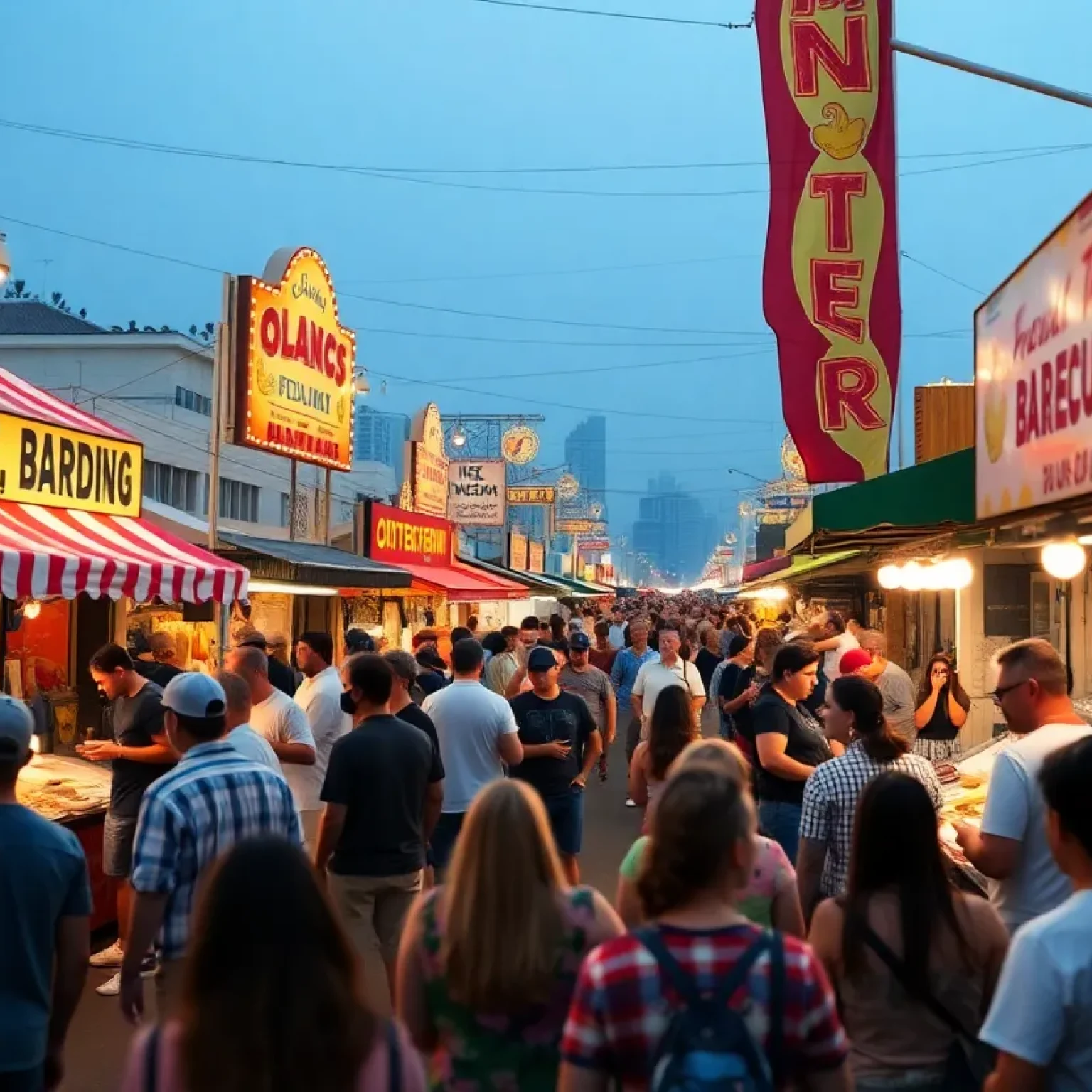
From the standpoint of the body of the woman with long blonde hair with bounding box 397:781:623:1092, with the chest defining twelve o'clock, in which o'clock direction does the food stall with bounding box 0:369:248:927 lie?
The food stall is roughly at 11 o'clock from the woman with long blonde hair.

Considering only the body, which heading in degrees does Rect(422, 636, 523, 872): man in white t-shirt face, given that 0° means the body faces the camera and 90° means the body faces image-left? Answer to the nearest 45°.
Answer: approximately 180°

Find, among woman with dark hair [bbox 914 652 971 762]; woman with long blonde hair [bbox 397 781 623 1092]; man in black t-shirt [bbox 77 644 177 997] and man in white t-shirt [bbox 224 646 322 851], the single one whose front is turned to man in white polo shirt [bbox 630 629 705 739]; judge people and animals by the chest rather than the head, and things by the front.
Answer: the woman with long blonde hair

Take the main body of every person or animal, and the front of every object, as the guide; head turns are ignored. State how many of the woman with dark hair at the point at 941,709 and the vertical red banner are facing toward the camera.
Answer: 2

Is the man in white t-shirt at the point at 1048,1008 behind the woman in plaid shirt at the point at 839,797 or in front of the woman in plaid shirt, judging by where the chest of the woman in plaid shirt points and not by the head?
behind

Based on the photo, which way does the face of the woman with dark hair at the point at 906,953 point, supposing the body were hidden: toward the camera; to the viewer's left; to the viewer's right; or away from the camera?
away from the camera

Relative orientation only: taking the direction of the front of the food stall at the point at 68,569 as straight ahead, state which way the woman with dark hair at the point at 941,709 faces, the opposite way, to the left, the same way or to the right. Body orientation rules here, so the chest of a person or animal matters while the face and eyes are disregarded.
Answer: to the right

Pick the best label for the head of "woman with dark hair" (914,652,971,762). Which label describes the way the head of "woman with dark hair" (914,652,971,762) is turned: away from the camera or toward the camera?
toward the camera

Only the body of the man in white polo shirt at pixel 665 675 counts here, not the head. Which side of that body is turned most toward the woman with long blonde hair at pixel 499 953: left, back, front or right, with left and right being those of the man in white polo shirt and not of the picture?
front

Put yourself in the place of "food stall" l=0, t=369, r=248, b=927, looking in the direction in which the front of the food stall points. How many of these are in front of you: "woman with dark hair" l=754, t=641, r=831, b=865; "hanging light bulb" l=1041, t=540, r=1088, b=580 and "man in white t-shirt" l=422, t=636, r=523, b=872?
3

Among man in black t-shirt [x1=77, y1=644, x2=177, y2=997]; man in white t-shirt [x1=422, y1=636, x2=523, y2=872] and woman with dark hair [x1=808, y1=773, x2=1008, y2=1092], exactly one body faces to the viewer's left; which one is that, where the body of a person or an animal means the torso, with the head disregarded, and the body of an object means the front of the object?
the man in black t-shirt

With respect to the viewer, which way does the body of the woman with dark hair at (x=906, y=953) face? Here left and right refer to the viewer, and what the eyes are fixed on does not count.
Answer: facing away from the viewer

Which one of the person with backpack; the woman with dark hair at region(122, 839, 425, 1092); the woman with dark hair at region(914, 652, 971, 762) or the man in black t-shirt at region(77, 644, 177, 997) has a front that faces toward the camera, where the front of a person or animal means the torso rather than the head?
the woman with dark hair at region(914, 652, 971, 762)

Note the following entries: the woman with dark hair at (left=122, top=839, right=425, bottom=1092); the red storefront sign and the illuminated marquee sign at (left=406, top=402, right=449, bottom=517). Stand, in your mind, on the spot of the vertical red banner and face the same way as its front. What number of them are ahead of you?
1

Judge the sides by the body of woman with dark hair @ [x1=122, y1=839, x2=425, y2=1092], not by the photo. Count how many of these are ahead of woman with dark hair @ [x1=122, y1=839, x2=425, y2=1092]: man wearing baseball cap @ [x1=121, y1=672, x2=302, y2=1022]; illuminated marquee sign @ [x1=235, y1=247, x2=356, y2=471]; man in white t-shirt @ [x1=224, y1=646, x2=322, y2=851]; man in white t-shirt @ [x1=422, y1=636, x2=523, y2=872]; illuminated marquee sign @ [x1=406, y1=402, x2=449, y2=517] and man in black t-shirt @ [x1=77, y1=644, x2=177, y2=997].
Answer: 6

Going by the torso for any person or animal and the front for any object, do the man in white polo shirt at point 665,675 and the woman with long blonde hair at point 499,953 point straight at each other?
yes

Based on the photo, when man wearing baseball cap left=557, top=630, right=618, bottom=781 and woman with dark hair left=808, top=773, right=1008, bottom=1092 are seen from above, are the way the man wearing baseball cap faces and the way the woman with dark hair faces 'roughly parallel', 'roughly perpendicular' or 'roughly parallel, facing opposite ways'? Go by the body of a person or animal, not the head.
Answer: roughly parallel, facing opposite ways

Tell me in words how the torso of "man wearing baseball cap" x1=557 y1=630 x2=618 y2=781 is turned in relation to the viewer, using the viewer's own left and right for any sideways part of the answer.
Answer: facing the viewer

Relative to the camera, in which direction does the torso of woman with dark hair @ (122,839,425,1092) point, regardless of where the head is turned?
away from the camera
